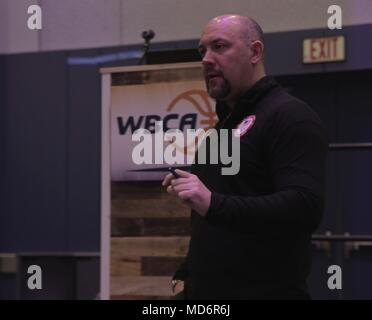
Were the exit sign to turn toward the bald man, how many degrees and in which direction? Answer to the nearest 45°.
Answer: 0° — it already faces them

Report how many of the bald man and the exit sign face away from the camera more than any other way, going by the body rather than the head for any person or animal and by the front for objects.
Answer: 0

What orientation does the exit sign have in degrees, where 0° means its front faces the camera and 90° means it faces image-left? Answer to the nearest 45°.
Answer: approximately 0°

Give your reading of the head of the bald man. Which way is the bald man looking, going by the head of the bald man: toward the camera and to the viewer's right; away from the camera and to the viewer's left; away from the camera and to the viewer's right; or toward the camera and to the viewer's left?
toward the camera and to the viewer's left

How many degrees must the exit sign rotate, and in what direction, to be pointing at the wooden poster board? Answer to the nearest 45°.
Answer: approximately 45° to its right

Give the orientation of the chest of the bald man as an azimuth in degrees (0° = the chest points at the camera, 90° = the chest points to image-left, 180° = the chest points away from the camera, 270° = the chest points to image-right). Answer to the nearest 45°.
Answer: approximately 45°

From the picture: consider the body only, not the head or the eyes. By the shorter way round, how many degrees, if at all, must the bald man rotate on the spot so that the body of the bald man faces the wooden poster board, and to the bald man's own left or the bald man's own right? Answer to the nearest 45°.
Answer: approximately 135° to the bald man's own right
